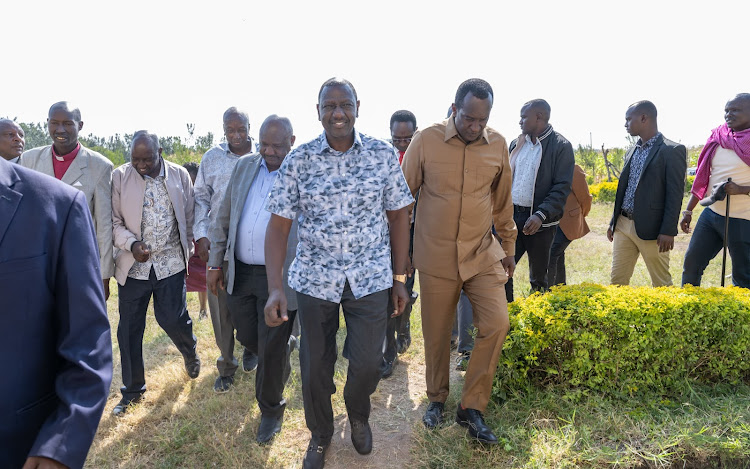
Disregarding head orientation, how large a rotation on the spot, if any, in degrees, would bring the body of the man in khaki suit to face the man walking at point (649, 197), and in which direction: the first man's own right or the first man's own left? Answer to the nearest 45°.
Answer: approximately 135° to the first man's own left

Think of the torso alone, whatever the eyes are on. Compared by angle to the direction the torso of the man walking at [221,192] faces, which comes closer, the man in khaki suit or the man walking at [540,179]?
the man in khaki suit

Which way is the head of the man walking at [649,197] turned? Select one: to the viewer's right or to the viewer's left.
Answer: to the viewer's left

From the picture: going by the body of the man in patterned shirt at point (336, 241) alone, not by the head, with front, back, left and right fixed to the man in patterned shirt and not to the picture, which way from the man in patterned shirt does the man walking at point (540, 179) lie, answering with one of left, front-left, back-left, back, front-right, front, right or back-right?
back-left

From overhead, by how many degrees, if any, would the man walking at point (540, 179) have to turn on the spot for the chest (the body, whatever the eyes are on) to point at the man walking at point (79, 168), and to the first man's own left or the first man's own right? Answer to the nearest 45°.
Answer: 0° — they already face them

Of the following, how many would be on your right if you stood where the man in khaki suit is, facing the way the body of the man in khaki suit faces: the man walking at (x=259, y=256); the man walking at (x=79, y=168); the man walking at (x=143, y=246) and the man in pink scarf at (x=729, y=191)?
3

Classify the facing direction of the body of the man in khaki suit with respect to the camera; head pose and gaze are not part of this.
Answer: toward the camera

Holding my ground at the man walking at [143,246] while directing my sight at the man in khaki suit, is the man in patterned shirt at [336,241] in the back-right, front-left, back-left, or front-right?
front-right

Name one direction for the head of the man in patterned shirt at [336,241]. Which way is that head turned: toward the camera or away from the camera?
toward the camera

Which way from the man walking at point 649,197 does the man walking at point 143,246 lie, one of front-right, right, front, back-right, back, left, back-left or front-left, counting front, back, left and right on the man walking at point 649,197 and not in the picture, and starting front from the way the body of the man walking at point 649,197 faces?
front

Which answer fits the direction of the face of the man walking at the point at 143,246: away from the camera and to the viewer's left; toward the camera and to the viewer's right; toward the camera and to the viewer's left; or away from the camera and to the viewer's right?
toward the camera and to the viewer's left

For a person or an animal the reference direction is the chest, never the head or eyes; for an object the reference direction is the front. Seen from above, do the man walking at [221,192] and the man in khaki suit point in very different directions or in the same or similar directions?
same or similar directions

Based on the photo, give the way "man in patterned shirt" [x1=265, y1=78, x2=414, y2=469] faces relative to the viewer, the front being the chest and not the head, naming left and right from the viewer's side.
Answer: facing the viewer

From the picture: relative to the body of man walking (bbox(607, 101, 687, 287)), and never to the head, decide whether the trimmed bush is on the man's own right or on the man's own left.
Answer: on the man's own right

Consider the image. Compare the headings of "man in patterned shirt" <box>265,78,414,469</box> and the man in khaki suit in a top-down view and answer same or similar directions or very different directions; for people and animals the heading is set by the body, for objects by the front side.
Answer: same or similar directions

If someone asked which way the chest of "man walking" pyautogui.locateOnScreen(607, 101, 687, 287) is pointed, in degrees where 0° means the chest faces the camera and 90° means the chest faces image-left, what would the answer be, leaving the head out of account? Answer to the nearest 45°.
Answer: approximately 45°

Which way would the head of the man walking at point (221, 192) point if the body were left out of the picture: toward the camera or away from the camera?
toward the camera

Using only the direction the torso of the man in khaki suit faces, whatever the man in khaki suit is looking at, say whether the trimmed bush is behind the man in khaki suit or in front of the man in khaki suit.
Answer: behind

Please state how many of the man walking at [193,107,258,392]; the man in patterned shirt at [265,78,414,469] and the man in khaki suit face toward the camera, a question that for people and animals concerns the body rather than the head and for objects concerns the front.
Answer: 3
